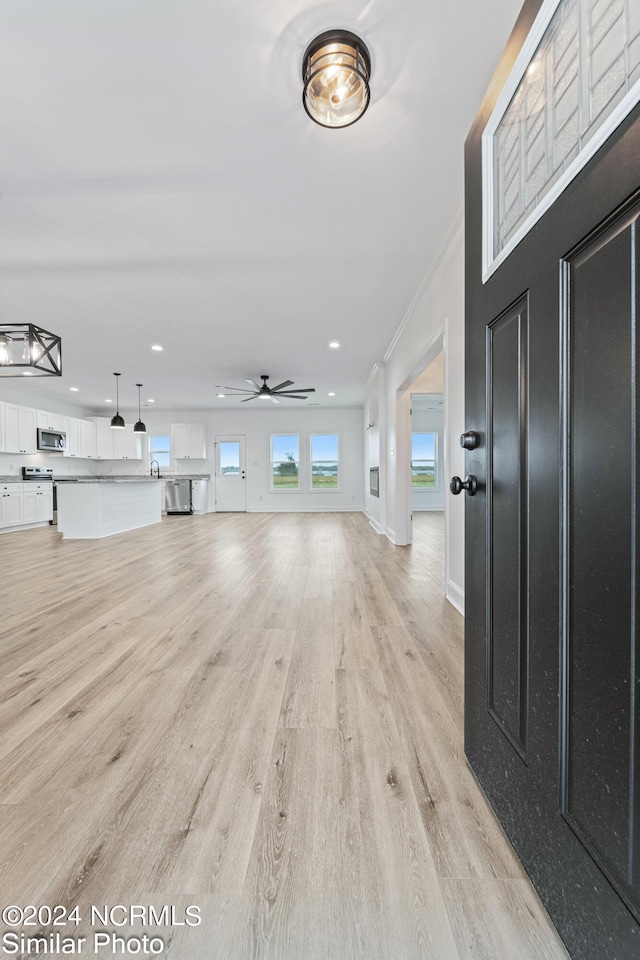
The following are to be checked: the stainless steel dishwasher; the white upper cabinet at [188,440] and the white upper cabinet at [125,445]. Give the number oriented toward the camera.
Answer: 3

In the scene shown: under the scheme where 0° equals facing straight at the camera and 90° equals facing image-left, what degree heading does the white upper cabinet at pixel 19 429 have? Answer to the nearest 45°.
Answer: approximately 315°

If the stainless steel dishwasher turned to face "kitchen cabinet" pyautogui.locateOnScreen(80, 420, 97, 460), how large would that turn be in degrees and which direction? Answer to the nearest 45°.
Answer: approximately 90° to its right

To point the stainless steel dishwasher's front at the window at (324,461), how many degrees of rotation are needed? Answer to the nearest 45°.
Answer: approximately 90° to its left

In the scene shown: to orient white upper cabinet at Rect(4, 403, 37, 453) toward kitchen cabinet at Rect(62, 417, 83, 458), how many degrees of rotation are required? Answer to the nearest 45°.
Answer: approximately 90° to its left

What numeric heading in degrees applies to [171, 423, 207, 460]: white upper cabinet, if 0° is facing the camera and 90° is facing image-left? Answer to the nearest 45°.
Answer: approximately 0°

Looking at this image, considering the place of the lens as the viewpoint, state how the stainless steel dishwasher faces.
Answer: facing the viewer

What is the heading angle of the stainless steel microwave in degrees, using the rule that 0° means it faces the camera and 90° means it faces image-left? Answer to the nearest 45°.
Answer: approximately 315°

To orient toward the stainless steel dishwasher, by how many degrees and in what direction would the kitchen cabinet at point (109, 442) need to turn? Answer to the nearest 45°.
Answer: approximately 45° to its left

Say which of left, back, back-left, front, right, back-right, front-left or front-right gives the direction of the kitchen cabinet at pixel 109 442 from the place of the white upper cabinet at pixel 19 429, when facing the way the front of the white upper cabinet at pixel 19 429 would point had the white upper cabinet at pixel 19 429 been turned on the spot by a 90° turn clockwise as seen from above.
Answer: back

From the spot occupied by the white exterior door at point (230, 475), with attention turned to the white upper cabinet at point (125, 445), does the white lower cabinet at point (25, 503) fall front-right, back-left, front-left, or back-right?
front-left

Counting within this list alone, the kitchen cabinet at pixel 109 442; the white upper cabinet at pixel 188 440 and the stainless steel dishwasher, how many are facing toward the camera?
3

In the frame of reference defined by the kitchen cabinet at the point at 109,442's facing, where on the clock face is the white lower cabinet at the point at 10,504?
The white lower cabinet is roughly at 1 o'clock from the kitchen cabinet.

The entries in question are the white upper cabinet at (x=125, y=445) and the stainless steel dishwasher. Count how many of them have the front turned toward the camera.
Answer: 2
